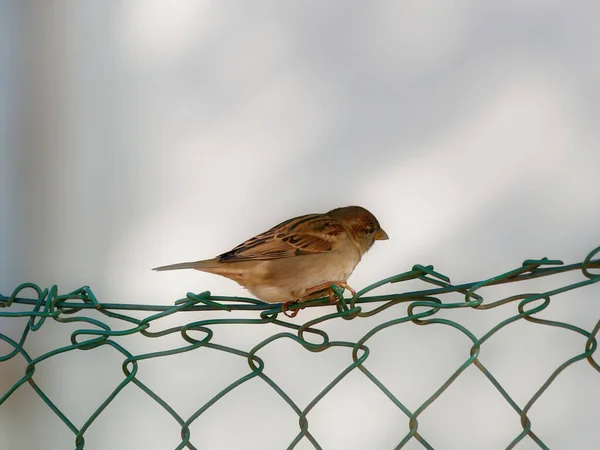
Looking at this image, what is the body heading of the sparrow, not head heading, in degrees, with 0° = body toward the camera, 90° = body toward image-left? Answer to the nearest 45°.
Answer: approximately 270°
